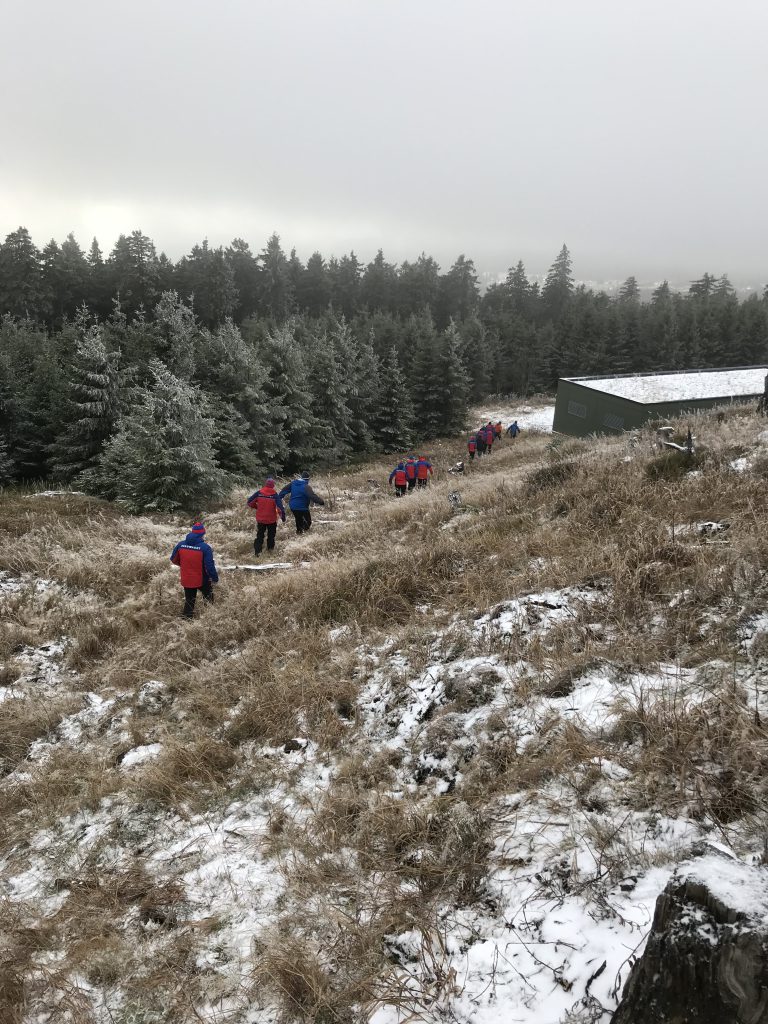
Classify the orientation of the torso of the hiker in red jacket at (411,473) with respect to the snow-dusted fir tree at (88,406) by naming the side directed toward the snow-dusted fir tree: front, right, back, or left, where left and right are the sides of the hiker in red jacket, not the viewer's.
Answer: left

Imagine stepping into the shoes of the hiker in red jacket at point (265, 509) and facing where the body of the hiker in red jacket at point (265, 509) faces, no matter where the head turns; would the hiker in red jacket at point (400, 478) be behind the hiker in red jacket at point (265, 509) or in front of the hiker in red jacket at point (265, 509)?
in front

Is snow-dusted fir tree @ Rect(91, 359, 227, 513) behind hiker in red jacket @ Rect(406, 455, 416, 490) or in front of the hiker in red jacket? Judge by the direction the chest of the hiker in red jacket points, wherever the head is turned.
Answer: behind

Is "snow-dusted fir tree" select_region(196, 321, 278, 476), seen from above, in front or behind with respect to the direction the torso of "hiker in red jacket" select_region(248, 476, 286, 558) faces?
in front

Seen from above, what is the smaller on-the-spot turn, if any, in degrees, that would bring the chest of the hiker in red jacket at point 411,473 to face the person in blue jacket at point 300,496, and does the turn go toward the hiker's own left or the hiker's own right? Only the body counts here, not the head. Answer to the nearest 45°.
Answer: approximately 135° to the hiker's own right

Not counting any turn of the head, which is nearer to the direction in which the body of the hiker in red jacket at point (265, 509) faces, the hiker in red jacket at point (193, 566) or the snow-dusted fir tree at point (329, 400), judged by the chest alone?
the snow-dusted fir tree

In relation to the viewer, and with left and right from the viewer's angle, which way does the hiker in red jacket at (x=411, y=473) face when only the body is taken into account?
facing away from the viewer and to the right of the viewer

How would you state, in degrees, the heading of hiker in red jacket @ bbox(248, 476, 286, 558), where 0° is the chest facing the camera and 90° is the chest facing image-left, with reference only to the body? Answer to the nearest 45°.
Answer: approximately 180°

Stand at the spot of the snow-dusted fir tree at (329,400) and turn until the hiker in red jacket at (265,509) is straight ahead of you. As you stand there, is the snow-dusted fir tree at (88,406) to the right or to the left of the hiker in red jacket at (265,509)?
right

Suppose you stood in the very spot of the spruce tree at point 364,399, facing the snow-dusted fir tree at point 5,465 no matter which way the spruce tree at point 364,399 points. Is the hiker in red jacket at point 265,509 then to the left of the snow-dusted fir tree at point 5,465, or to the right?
left

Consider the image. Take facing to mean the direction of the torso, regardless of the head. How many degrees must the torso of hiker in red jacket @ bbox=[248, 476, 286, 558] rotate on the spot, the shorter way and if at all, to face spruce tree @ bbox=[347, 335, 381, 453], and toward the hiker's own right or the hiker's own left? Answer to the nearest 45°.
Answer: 0° — they already face it
